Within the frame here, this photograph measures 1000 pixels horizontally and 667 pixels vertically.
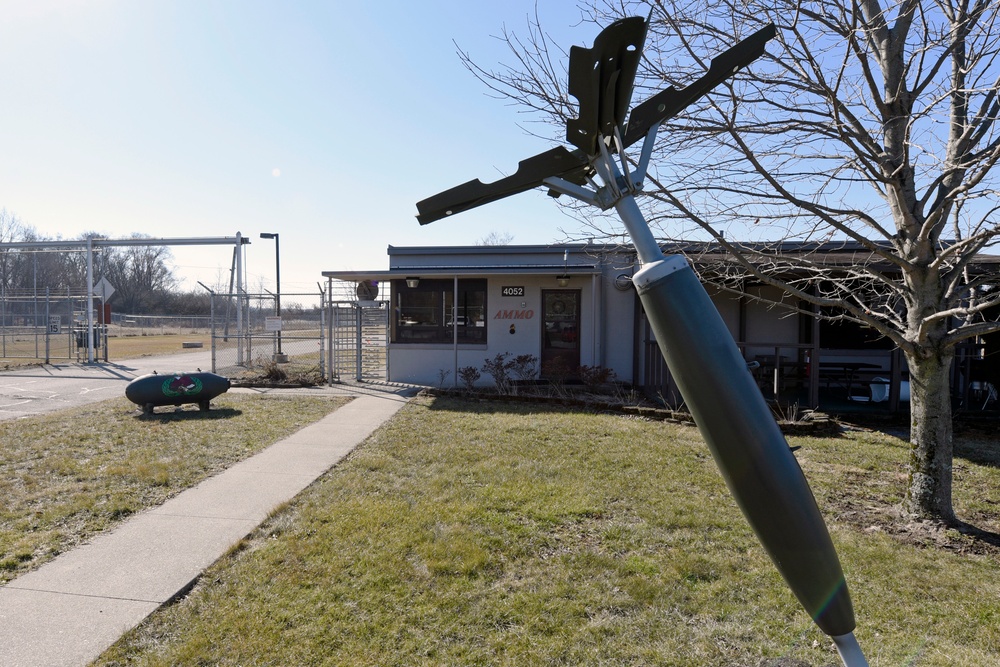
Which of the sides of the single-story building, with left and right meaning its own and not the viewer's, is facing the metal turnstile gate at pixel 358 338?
right

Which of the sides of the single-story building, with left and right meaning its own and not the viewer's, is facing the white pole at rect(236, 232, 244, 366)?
right

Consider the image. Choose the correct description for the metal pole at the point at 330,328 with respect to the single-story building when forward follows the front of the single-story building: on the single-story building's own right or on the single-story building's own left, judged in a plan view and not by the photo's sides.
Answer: on the single-story building's own right

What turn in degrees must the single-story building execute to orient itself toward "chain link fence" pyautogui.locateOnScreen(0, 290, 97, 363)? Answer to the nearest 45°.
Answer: approximately 90° to its right

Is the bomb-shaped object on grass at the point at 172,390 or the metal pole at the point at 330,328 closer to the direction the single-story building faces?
the bomb-shaped object on grass

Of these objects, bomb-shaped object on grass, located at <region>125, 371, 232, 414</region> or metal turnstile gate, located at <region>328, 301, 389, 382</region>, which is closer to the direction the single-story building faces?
the bomb-shaped object on grass

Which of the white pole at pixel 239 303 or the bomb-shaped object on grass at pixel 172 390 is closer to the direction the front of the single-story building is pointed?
the bomb-shaped object on grass

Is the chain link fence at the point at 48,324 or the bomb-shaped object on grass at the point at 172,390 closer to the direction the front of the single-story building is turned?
the bomb-shaped object on grass

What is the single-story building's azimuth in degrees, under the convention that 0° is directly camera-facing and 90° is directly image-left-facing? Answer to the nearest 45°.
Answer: approximately 0°

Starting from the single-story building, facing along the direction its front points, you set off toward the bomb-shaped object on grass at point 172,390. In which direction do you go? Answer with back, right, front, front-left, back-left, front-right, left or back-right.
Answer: front-right
